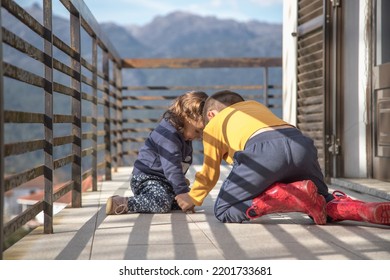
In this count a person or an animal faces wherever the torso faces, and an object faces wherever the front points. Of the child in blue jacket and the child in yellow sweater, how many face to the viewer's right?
1

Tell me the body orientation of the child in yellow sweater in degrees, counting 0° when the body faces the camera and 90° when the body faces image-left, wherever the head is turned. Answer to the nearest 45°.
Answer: approximately 135°

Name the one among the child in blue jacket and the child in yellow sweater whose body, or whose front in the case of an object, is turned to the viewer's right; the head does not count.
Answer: the child in blue jacket

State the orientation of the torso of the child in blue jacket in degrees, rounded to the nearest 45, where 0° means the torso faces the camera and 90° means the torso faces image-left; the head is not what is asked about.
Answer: approximately 270°

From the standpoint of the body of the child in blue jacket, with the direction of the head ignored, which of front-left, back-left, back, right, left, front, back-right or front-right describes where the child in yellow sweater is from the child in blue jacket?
front-right
